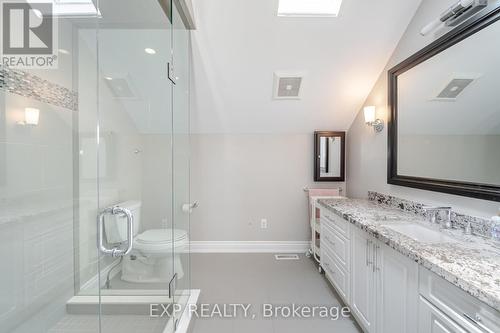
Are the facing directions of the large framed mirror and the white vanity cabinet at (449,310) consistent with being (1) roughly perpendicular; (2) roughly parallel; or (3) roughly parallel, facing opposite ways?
roughly parallel

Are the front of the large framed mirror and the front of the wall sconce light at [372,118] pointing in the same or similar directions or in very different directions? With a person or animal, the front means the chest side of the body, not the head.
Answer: same or similar directions

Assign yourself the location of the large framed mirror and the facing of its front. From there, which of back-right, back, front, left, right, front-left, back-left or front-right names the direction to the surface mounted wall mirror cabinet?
right

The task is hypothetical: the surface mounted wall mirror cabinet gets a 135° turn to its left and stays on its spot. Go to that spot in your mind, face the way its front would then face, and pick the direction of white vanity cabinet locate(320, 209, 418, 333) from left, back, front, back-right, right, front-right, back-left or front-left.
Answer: back-right

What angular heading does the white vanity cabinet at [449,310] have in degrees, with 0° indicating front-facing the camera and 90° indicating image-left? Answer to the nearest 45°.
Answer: approximately 45°

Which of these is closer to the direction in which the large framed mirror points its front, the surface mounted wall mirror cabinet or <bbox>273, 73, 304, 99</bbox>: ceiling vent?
the ceiling vent

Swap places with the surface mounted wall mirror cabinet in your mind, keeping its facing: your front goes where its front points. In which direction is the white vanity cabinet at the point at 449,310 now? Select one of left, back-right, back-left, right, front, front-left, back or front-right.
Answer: front

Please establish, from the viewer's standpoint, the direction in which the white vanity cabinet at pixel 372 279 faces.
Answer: facing the viewer and to the left of the viewer

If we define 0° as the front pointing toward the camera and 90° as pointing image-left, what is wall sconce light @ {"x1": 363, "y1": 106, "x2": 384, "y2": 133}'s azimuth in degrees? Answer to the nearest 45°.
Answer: approximately 45°

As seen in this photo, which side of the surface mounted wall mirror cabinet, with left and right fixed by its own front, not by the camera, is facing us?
front
